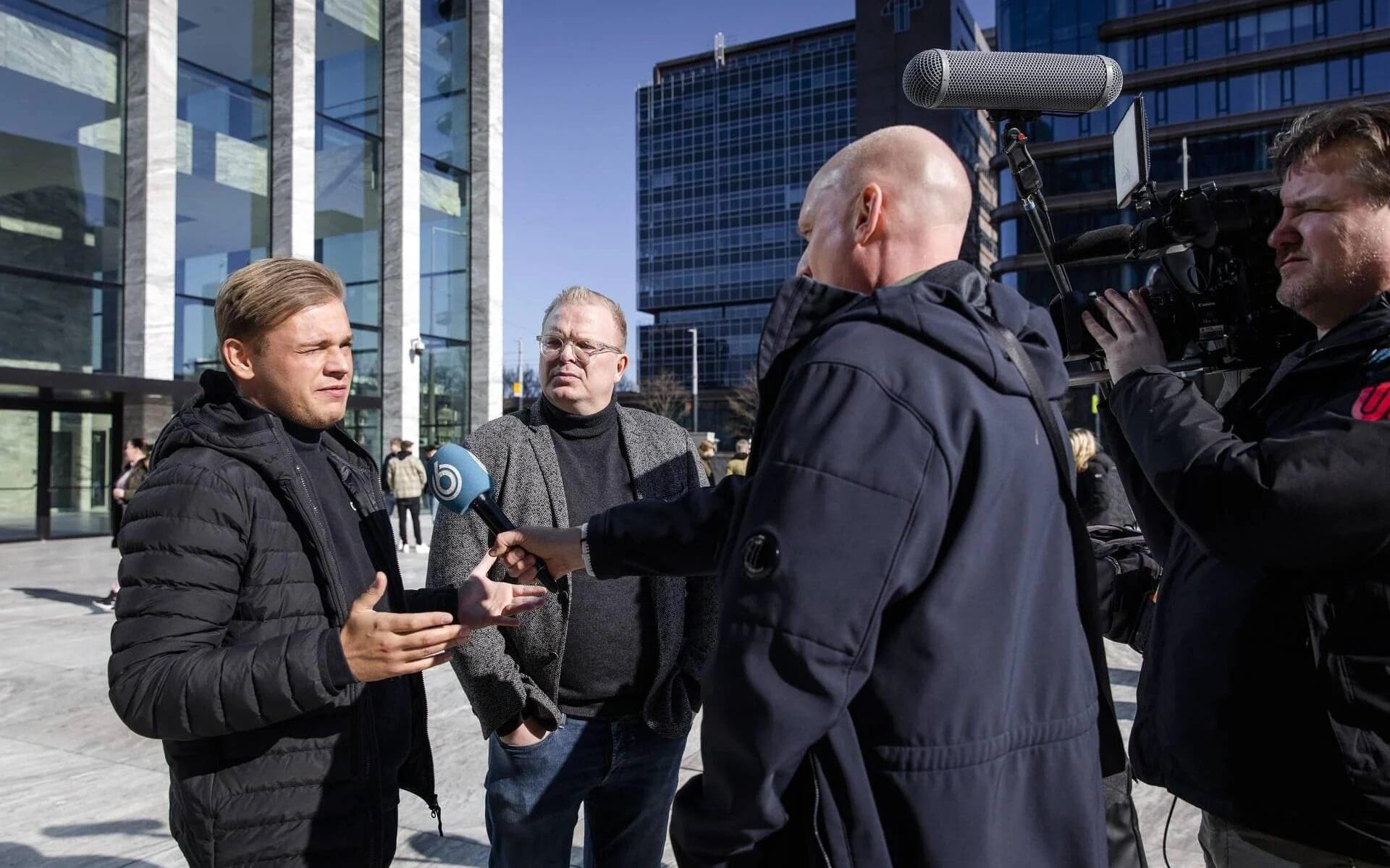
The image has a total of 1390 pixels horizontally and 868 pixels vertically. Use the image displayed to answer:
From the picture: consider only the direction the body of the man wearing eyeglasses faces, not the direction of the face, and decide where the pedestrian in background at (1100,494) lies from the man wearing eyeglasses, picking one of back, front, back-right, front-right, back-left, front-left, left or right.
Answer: back-left

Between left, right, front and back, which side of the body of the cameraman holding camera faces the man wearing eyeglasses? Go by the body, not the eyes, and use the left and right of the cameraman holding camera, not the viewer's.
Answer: front

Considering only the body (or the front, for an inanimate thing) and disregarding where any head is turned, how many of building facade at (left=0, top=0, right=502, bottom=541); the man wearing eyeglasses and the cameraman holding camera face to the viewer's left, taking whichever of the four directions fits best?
1

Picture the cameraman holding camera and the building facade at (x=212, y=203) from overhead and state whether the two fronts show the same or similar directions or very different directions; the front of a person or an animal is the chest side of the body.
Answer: very different directions

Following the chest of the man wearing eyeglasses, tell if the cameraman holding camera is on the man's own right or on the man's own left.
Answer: on the man's own left

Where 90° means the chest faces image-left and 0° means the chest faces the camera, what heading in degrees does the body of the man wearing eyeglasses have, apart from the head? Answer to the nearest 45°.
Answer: approximately 0°

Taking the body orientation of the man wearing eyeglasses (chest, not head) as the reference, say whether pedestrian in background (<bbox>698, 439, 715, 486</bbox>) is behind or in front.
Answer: behind

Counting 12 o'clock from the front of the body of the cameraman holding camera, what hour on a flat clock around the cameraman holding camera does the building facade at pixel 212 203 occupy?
The building facade is roughly at 1 o'clock from the cameraman holding camera.

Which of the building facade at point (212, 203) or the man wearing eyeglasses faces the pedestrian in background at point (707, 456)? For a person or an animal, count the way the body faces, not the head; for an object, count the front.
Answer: the building facade

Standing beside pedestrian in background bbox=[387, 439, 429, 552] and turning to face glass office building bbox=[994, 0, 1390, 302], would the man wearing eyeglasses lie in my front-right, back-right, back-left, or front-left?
back-right

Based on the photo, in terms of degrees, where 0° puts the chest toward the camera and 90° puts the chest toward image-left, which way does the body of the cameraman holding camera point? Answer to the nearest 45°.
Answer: approximately 90°

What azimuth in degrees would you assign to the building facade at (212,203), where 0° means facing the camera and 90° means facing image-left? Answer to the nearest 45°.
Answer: approximately 315°

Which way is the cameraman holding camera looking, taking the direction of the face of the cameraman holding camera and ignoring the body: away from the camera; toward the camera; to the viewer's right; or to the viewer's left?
to the viewer's left

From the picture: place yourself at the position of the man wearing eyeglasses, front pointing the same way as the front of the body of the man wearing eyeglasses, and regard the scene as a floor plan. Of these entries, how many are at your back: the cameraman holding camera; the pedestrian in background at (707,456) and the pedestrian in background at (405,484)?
2
